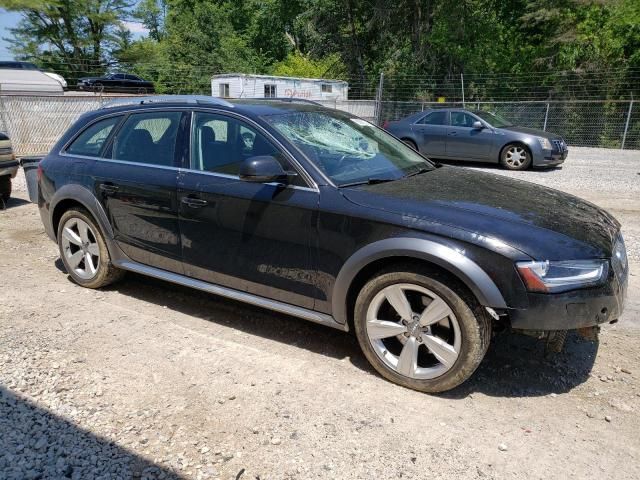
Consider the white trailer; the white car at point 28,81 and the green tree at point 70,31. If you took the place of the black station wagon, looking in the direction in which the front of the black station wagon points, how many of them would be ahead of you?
0

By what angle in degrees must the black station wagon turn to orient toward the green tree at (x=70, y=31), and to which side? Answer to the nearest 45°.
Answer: approximately 180°

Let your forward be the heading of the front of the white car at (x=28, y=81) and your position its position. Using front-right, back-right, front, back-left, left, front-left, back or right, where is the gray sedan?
front-right

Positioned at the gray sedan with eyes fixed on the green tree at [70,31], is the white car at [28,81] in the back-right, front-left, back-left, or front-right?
front-left

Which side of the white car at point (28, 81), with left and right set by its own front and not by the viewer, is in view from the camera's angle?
right

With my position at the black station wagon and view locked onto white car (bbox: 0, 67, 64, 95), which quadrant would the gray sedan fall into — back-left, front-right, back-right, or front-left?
front-right

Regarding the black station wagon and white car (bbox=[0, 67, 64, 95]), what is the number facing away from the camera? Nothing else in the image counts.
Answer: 0

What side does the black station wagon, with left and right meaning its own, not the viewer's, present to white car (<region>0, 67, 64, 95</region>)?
back

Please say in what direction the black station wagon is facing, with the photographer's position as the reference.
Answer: facing the viewer and to the right of the viewer

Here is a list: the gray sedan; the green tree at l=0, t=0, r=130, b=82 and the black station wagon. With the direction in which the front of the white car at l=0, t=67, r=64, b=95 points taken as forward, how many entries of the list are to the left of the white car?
1

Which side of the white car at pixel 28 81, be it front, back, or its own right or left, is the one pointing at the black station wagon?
right
